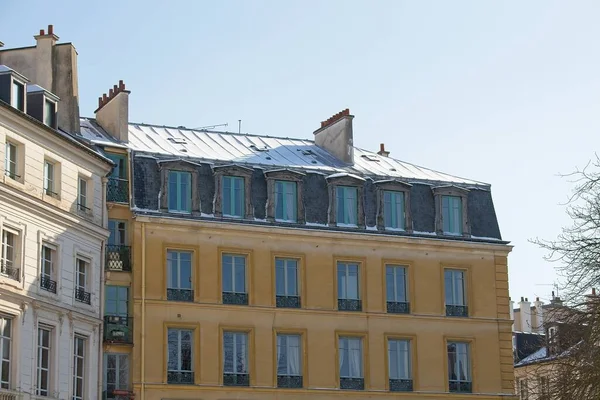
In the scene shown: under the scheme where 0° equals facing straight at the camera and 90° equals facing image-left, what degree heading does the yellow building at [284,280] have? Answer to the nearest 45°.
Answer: approximately 0°

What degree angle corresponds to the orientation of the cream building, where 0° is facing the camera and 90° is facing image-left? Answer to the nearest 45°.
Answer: approximately 315°
